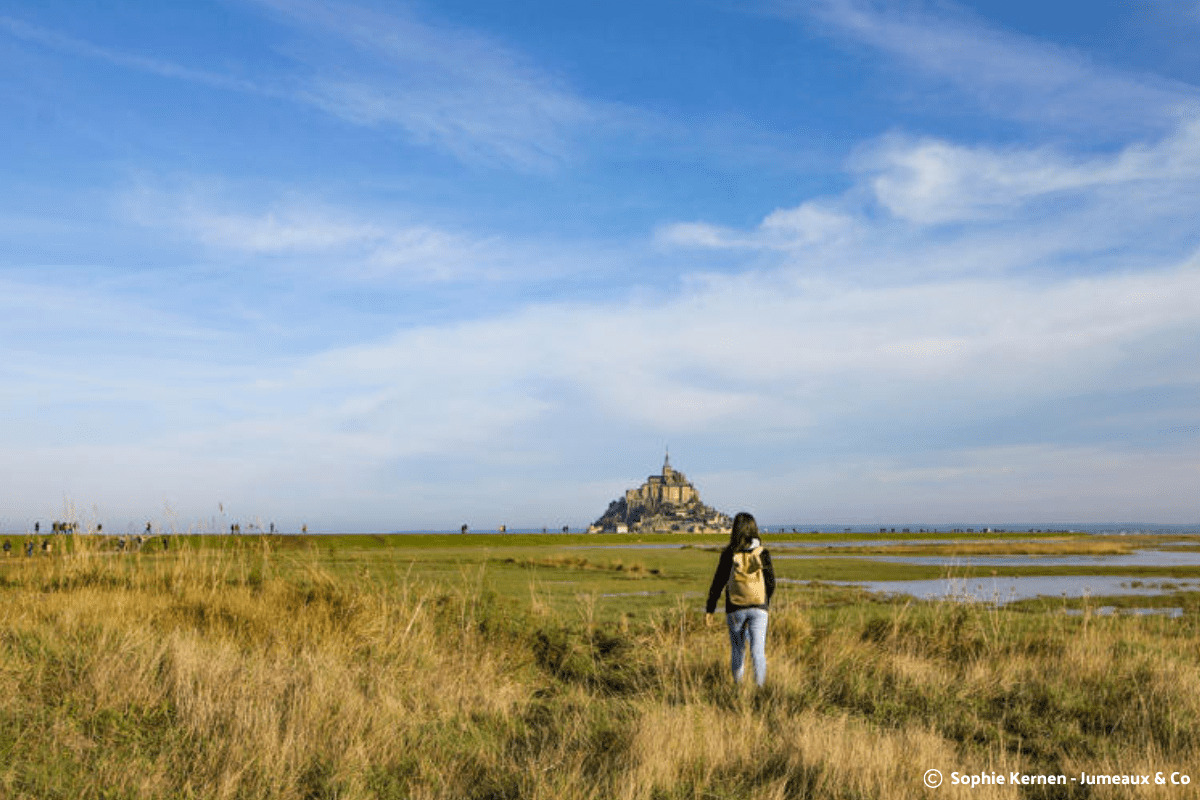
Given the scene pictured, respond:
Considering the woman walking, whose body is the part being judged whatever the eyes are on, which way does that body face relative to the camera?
away from the camera
